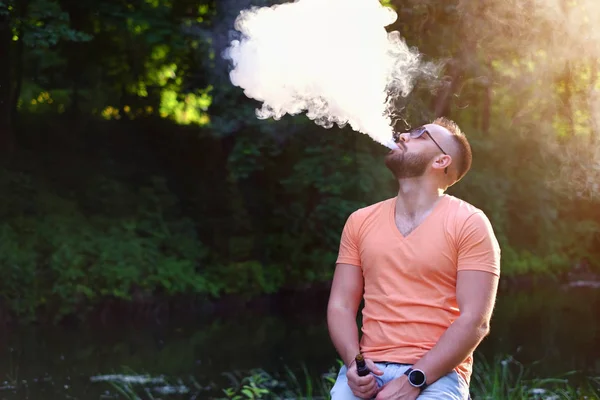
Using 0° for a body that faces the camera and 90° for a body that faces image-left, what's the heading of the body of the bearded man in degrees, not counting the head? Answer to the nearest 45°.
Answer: approximately 45°

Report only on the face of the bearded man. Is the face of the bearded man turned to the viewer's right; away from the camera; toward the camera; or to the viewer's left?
to the viewer's left

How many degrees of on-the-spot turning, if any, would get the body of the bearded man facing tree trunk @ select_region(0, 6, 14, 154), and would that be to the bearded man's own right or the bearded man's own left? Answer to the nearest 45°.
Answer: approximately 90° to the bearded man's own right
